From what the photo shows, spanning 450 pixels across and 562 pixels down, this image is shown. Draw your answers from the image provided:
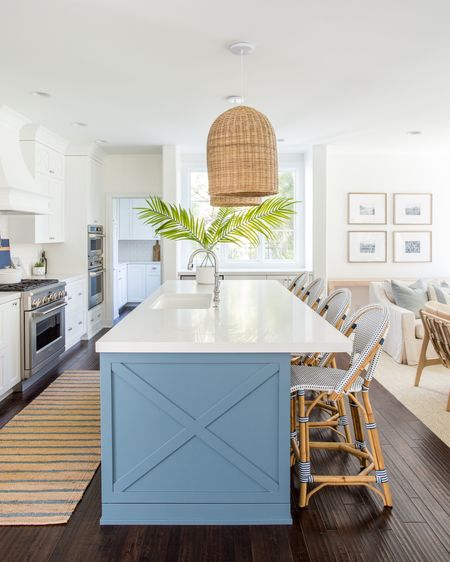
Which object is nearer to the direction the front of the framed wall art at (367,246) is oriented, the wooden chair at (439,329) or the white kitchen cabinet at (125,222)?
the wooden chair

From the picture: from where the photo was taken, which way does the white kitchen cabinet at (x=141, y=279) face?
toward the camera

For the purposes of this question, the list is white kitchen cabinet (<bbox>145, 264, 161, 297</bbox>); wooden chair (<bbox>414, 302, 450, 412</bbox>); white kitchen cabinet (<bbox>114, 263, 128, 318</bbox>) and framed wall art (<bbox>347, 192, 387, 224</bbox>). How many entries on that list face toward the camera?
2

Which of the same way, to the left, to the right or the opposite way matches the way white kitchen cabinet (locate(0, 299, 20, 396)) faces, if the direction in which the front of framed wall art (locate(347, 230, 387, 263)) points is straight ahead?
to the left

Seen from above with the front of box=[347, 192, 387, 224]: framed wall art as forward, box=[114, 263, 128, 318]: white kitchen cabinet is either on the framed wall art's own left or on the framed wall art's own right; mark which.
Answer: on the framed wall art's own right

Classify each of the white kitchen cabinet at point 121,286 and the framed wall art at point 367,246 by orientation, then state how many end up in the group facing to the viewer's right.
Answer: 1

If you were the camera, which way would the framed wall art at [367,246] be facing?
facing the viewer

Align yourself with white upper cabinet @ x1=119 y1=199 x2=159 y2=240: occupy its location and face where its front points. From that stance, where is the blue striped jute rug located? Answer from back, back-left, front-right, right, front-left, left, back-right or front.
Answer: front

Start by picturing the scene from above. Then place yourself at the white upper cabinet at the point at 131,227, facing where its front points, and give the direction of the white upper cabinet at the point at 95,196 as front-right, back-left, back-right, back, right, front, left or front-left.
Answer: front

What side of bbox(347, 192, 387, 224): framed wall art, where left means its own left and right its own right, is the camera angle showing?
front

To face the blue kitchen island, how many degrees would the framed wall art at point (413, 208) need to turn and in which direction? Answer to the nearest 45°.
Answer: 0° — it already faces it

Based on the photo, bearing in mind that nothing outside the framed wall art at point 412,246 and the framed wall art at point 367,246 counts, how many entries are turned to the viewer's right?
0

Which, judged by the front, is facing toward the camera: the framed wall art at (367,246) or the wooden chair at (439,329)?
the framed wall art

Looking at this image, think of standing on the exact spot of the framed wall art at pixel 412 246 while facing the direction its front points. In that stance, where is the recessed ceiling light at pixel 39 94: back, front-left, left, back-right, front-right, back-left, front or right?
front-right

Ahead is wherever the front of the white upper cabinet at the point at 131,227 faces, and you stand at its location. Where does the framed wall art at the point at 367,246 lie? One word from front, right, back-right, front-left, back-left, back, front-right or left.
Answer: front-left

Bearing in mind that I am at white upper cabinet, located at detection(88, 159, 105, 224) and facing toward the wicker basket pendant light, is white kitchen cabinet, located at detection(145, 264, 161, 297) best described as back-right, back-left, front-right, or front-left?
back-left

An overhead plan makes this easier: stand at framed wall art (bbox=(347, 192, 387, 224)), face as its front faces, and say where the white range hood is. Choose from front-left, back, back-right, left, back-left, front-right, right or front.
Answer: front-right

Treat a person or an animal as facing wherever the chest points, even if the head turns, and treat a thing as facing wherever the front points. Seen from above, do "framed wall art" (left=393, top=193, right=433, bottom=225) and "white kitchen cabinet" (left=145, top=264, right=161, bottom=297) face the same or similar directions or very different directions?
same or similar directions

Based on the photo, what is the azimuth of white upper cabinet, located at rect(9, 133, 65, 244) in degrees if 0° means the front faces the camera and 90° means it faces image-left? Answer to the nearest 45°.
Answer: approximately 315°
